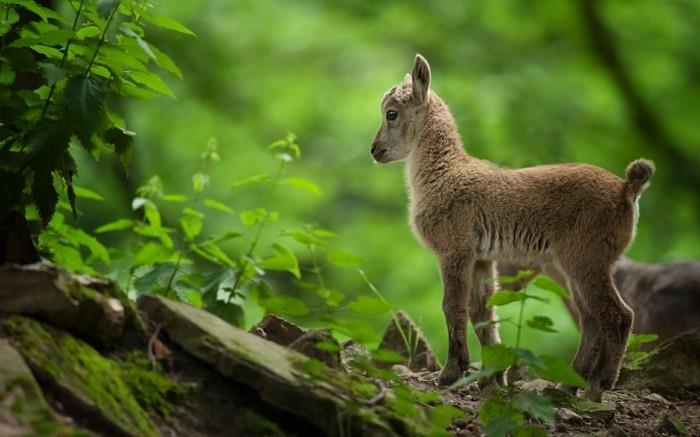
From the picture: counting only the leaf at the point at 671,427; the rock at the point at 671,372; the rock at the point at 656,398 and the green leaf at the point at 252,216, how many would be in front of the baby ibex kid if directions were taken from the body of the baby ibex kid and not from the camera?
1

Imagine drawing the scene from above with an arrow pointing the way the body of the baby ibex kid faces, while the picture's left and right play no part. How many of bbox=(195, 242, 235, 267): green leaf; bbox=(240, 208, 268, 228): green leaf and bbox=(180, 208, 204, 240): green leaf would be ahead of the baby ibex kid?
3

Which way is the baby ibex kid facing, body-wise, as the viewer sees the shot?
to the viewer's left

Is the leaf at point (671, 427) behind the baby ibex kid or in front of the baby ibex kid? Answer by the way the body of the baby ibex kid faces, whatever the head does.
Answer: behind

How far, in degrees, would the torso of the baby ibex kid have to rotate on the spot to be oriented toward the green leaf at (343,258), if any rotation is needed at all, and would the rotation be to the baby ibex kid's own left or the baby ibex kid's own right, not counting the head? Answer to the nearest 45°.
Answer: approximately 45° to the baby ibex kid's own left

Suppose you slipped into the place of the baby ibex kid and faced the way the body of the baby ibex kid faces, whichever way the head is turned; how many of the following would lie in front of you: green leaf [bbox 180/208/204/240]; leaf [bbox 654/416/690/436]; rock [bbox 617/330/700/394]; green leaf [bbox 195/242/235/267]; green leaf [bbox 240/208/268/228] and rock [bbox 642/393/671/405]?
3

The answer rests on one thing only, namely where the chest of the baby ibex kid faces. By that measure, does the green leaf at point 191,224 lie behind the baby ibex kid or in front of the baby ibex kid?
in front

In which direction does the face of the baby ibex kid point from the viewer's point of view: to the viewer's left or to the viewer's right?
to the viewer's left

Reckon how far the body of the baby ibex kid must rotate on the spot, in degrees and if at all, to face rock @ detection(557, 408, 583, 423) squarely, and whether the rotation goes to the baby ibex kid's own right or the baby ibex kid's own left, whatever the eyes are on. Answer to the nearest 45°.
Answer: approximately 135° to the baby ibex kid's own left

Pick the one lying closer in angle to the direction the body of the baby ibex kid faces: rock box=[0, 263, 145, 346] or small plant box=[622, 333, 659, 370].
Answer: the rock

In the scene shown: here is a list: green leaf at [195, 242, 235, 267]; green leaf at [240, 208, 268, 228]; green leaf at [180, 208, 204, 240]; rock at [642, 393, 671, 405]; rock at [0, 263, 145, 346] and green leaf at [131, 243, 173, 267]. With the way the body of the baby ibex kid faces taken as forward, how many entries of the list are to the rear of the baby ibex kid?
1

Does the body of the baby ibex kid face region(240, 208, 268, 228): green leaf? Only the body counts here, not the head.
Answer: yes

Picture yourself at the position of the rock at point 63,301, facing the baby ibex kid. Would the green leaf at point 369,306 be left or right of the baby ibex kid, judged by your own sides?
right

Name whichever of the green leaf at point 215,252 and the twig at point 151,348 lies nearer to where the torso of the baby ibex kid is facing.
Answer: the green leaf

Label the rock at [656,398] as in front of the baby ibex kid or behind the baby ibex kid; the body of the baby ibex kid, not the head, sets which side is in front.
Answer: behind
